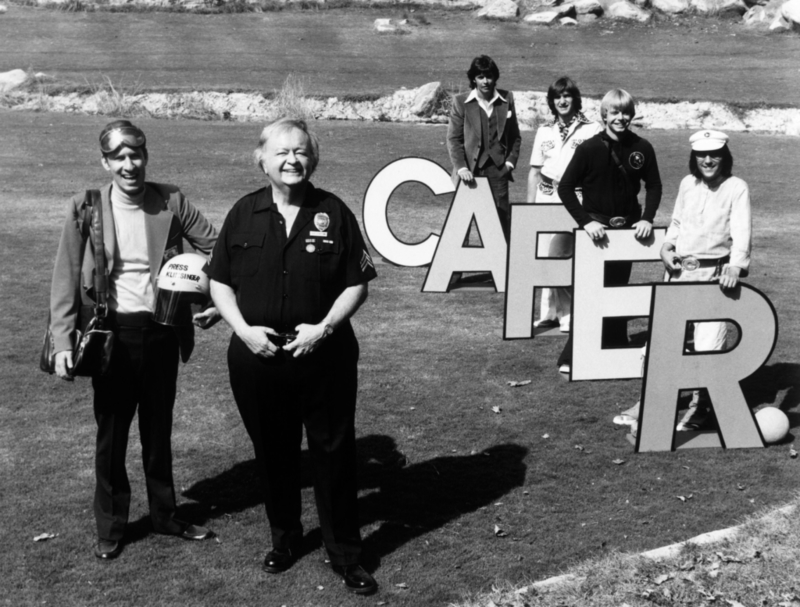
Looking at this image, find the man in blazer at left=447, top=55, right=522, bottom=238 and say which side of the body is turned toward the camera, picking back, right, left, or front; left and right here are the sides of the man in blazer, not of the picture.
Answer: front

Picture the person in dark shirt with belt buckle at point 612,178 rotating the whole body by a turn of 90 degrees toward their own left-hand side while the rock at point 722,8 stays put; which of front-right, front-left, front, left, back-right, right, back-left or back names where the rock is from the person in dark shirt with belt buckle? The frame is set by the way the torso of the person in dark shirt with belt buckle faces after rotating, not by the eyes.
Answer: left

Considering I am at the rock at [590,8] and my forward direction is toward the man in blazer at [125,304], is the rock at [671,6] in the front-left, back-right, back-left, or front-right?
back-left

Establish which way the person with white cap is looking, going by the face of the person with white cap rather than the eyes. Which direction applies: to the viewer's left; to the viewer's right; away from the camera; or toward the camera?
toward the camera

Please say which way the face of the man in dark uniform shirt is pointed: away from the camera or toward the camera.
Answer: toward the camera

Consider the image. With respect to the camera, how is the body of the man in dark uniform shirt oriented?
toward the camera

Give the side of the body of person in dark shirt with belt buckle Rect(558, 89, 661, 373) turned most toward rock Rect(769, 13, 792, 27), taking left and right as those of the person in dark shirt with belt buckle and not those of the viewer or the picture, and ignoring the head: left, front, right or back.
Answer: back

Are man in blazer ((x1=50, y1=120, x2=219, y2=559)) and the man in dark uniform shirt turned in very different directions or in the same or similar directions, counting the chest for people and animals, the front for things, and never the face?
same or similar directions

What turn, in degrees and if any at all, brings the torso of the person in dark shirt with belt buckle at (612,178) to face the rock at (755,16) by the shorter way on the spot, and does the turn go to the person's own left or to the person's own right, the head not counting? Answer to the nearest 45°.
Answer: approximately 180°

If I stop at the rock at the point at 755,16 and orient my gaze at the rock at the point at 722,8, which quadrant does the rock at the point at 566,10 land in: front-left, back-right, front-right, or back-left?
front-left

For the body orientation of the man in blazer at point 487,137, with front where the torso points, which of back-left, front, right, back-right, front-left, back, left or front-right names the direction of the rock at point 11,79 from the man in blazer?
back-right

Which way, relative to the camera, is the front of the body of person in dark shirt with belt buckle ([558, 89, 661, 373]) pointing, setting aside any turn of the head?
toward the camera

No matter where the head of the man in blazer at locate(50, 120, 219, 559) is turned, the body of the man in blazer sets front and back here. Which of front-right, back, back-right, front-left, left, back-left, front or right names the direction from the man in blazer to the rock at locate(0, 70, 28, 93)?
back

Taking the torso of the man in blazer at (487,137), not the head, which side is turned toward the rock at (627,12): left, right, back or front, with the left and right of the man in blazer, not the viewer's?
back

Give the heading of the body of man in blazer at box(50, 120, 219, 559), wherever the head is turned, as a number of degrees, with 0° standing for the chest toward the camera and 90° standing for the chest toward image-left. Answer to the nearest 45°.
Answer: approximately 0°

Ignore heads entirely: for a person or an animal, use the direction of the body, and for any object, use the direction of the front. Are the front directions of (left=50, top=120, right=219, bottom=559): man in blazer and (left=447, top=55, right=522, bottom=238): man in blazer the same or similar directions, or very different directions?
same or similar directions

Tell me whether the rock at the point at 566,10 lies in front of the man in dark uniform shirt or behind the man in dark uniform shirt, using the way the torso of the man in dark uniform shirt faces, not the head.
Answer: behind

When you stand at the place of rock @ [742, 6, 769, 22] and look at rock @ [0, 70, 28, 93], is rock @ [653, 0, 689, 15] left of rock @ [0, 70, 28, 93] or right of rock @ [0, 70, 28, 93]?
right

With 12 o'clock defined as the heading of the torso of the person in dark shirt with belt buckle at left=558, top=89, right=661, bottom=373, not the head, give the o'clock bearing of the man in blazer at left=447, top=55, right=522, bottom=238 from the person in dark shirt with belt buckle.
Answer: The man in blazer is roughly at 5 o'clock from the person in dark shirt with belt buckle.
